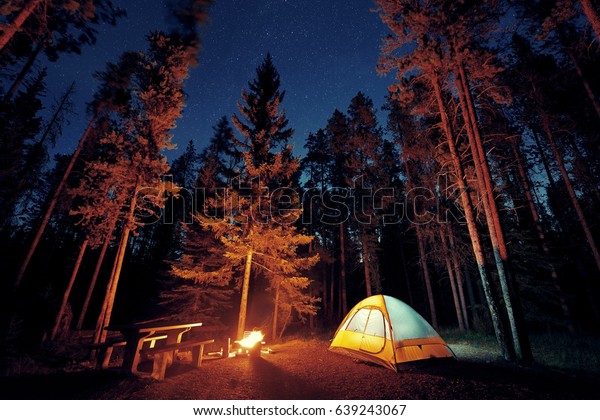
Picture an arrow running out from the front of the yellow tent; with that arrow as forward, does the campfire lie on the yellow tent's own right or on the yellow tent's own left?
on the yellow tent's own right

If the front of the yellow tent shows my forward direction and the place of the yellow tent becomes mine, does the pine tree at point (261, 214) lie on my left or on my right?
on my right

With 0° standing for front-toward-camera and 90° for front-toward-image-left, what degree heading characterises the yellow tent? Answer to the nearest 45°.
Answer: approximately 45°
